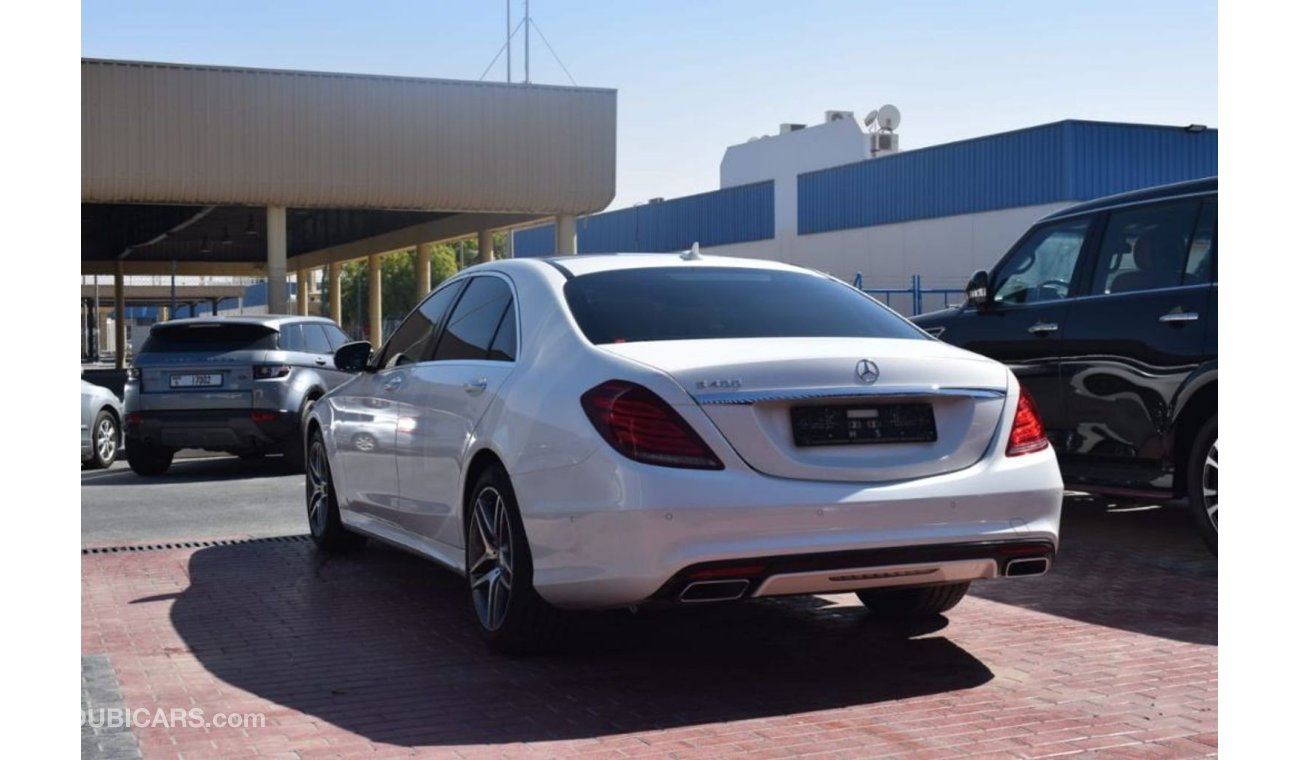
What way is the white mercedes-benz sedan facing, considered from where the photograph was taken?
facing away from the viewer and to the left of the viewer

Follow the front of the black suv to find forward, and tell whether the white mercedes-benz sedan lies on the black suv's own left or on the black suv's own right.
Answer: on the black suv's own left

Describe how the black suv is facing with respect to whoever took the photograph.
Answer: facing away from the viewer and to the left of the viewer

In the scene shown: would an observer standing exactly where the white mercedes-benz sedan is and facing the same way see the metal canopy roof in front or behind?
in front

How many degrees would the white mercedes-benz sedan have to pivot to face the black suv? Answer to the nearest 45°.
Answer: approximately 90° to its right

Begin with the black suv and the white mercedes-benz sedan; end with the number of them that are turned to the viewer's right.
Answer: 0
